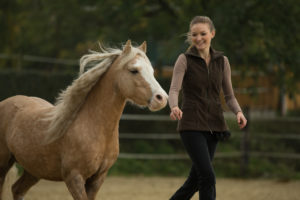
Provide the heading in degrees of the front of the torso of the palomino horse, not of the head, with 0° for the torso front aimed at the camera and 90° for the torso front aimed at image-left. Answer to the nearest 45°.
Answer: approximately 315°

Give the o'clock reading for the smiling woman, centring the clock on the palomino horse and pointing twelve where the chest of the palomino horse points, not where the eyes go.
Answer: The smiling woman is roughly at 11 o'clock from the palomino horse.
